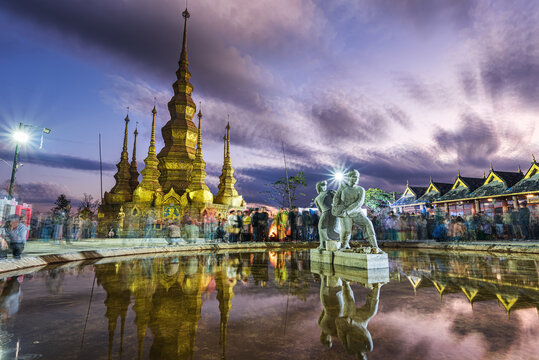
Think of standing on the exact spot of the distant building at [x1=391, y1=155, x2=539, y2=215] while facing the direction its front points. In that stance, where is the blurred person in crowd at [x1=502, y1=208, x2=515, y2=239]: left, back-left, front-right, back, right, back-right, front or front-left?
front-left

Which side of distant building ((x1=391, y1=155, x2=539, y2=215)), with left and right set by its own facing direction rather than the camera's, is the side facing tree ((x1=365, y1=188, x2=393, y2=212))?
right

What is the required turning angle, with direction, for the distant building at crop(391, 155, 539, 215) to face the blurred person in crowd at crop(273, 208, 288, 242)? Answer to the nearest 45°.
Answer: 0° — it already faces them

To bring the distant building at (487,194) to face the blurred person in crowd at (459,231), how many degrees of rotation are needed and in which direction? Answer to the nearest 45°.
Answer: approximately 45° to its left

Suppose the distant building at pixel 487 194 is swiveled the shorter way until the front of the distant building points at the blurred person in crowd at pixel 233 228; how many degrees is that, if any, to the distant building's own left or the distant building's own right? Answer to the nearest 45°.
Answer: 0° — it already faces them

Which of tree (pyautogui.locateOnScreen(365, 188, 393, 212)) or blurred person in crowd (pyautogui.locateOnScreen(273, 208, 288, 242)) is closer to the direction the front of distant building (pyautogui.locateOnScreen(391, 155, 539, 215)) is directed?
the blurred person in crowd

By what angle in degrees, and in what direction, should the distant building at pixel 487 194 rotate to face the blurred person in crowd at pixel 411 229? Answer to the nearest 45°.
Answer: approximately 45° to its left

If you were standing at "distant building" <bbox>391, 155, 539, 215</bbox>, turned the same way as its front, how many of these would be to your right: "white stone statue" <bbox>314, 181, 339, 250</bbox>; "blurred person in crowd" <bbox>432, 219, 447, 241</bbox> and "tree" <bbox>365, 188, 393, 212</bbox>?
1

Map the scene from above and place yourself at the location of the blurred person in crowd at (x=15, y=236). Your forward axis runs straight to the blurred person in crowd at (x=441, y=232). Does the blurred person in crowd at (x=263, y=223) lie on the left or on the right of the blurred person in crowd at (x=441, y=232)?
left

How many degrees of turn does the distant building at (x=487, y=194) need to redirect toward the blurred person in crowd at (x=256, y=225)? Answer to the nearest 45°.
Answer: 0° — it already faces them

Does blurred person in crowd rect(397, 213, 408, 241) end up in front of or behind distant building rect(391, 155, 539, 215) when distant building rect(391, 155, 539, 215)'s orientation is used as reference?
in front

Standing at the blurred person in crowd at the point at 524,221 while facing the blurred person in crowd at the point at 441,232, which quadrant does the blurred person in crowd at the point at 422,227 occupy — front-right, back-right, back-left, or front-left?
front-right

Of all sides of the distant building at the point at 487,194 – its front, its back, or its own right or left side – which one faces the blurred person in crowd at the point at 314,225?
front

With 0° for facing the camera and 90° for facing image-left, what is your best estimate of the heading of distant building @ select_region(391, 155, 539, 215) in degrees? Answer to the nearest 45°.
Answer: approximately 45°

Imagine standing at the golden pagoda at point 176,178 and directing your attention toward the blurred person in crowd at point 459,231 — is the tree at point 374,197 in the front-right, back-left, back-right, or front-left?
front-left

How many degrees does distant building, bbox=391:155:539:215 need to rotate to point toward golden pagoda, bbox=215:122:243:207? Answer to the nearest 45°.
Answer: approximately 45° to its right

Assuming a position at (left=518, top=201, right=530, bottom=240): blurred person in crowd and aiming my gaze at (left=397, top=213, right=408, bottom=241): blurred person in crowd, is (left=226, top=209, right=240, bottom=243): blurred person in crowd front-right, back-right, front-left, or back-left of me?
front-left
